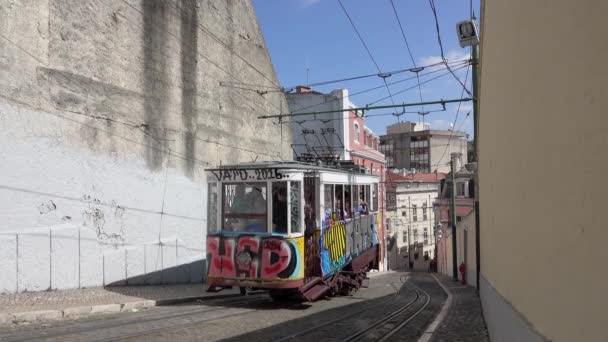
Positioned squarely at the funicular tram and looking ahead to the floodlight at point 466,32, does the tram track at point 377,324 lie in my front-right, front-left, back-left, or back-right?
front-right
